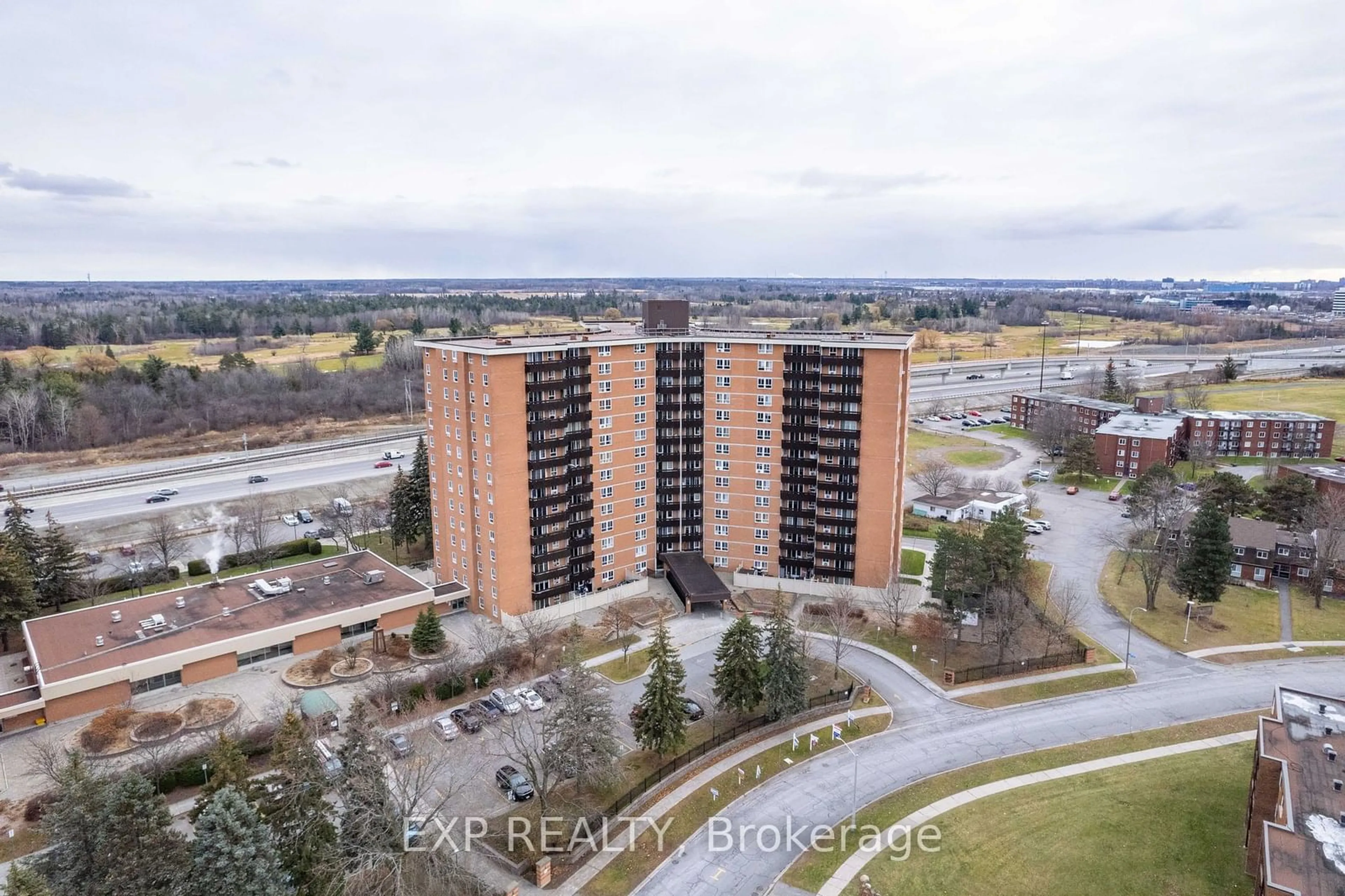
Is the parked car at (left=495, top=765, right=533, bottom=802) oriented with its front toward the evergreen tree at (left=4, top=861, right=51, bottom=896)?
no

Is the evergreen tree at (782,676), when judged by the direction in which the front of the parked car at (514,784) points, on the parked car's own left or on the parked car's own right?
on the parked car's own left

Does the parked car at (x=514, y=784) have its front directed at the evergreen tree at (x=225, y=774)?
no

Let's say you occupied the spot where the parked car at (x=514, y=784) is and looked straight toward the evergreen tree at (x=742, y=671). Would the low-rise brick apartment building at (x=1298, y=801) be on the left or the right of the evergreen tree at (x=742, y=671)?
right

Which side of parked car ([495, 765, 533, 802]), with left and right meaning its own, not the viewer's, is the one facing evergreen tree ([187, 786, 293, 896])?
right

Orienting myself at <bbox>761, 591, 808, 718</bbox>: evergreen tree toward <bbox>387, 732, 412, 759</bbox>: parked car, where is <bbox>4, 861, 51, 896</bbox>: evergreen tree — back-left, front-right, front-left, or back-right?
front-left

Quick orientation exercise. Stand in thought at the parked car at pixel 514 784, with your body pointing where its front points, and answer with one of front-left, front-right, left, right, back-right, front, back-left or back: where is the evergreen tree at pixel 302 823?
right

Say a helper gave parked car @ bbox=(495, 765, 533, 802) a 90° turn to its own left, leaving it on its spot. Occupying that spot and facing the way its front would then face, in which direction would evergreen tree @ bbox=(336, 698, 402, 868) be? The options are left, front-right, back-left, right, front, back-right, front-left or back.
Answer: back

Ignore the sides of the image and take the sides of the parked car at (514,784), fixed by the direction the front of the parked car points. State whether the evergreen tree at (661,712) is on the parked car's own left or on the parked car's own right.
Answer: on the parked car's own left
